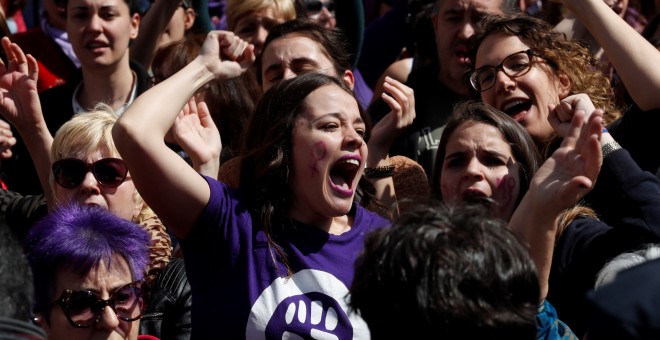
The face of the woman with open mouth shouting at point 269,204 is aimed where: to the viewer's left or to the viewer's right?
to the viewer's right

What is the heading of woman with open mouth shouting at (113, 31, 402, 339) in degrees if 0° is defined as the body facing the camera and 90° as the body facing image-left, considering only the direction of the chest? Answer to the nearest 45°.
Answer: approximately 315°
